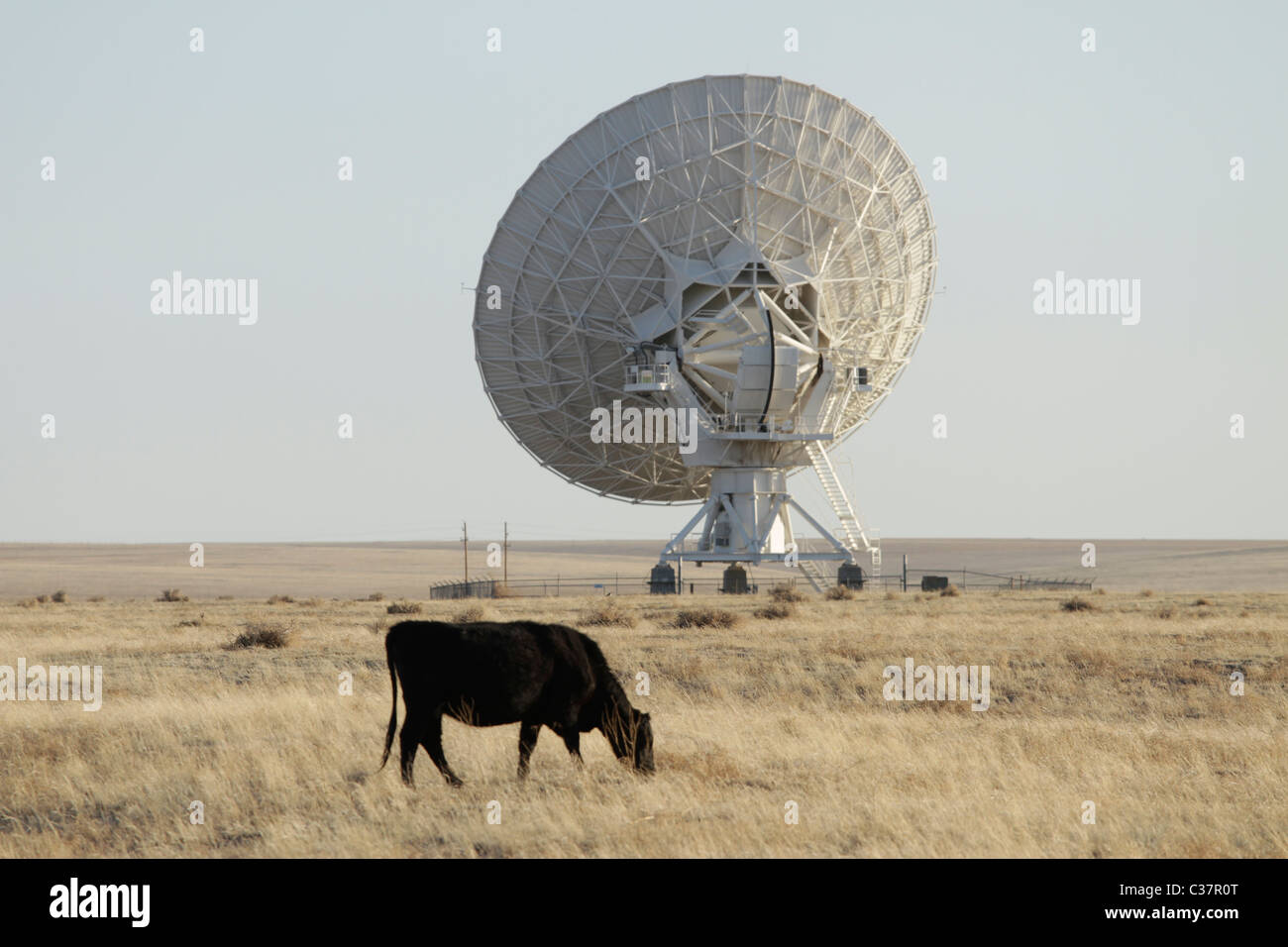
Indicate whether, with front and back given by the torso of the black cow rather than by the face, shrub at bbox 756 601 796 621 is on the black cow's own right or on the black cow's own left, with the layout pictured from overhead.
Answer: on the black cow's own left

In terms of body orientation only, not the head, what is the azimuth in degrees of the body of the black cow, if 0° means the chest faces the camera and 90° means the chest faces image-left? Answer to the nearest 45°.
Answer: approximately 270°

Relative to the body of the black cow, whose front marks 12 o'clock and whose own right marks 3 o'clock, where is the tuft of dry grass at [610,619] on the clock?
The tuft of dry grass is roughly at 9 o'clock from the black cow.

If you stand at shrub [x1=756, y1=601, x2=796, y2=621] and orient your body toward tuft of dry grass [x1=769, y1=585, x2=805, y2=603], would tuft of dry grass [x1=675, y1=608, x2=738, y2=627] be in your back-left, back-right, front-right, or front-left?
back-left

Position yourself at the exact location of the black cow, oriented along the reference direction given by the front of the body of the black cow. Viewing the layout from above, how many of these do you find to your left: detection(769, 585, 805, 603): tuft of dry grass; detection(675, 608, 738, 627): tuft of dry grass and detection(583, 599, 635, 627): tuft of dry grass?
3

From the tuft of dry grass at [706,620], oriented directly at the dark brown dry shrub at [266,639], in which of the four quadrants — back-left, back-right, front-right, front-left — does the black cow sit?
front-left

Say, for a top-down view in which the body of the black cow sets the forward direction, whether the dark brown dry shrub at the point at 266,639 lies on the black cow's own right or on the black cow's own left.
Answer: on the black cow's own left

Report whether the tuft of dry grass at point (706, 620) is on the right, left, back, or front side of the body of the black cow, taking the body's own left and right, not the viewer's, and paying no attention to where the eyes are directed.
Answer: left

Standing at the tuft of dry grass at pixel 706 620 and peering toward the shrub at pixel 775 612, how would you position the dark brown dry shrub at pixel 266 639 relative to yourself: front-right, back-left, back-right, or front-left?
back-left
